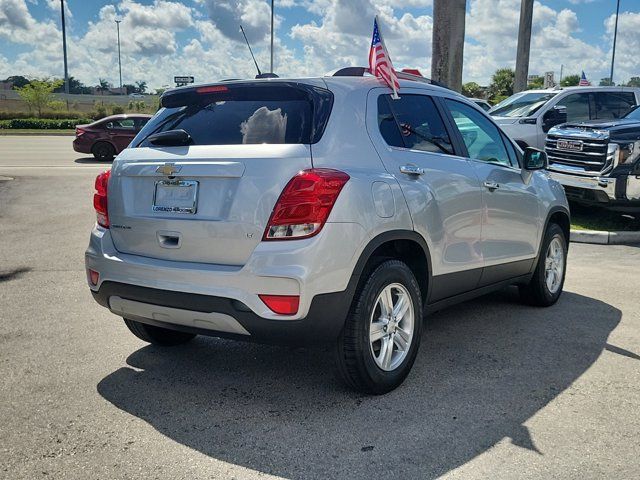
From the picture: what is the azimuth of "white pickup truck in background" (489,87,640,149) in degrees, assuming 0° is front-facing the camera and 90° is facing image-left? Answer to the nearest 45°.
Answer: approximately 45°

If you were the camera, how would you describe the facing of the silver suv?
facing away from the viewer and to the right of the viewer

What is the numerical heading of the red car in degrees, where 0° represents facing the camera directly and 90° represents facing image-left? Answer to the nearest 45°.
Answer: approximately 270°

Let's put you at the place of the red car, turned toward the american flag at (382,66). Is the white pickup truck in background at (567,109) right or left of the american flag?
left

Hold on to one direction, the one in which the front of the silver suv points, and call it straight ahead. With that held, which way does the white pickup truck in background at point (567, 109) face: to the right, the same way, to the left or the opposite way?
the opposite way

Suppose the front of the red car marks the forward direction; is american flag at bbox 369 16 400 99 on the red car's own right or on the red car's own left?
on the red car's own right

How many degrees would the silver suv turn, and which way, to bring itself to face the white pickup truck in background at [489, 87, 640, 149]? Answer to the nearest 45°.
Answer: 0° — it already faces it

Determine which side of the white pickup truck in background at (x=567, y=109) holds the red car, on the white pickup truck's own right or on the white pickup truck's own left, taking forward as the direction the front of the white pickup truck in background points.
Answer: on the white pickup truck's own right
